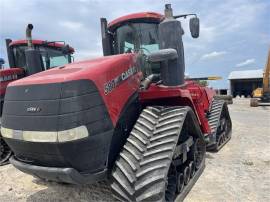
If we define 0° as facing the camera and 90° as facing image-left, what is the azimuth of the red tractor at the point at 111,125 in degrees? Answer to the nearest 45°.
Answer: approximately 45°
